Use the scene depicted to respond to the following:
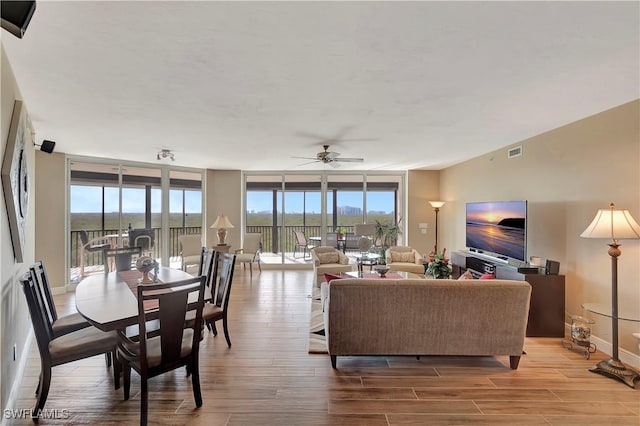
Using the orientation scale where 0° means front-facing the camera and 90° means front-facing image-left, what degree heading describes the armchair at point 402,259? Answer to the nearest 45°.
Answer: approximately 0°

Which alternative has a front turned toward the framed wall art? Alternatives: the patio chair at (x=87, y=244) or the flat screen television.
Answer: the flat screen television

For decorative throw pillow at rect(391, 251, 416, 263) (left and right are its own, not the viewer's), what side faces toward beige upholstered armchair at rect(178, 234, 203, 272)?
right

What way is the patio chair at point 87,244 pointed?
to the viewer's right

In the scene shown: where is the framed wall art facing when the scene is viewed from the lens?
facing to the right of the viewer

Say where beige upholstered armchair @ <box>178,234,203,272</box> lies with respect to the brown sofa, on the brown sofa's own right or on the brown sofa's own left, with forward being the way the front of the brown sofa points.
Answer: on the brown sofa's own left

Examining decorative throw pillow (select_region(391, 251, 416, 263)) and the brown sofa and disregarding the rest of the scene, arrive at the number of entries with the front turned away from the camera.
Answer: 1

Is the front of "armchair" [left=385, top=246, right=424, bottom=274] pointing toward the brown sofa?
yes

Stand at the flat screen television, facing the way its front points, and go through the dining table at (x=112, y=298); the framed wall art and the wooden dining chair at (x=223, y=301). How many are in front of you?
3

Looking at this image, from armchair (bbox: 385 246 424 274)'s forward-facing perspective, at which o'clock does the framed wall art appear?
The framed wall art is roughly at 1 o'clock from the armchair.

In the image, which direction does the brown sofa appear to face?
away from the camera

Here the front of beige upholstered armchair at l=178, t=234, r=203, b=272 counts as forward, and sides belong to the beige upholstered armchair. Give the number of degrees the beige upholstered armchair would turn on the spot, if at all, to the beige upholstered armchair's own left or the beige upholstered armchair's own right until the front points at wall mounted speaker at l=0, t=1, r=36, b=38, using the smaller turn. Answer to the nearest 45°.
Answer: approximately 45° to the beige upholstered armchair's own right

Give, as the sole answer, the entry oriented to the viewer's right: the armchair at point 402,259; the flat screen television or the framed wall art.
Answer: the framed wall art

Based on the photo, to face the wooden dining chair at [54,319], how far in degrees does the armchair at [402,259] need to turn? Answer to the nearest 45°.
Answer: approximately 45° to its right
